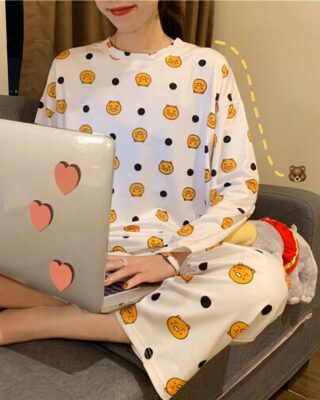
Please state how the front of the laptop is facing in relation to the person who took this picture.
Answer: facing away from the viewer and to the right of the viewer
